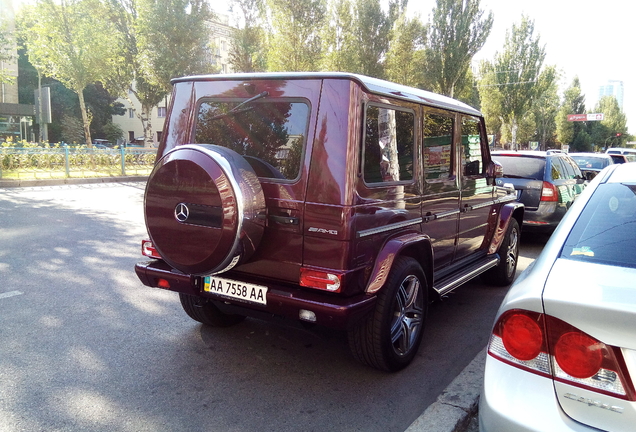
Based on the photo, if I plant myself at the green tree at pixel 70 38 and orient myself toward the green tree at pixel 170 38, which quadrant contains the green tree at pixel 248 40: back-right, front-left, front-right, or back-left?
front-left

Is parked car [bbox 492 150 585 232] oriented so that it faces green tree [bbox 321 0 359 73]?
no

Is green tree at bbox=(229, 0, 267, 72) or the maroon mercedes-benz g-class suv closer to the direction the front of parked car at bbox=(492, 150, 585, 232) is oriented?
the green tree

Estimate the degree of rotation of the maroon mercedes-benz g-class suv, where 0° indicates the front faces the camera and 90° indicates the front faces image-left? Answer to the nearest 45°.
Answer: approximately 225°

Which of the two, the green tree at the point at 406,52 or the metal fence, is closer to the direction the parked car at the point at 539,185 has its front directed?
the green tree

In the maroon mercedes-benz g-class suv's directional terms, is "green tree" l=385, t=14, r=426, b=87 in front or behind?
in front

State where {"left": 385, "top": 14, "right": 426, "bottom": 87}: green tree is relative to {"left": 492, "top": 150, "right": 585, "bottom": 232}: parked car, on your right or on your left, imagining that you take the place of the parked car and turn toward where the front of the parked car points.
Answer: on your left

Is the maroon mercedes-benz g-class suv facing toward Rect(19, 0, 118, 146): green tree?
no

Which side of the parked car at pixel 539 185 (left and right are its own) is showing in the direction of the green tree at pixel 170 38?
left

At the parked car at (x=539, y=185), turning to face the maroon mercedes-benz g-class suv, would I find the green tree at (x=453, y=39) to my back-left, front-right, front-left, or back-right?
back-right

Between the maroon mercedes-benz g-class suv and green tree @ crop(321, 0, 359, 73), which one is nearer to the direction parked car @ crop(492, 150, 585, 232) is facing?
the green tree

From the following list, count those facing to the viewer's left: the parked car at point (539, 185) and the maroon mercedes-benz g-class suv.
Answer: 0

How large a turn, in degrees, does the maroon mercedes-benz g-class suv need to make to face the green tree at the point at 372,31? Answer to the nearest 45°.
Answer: approximately 45° to its left

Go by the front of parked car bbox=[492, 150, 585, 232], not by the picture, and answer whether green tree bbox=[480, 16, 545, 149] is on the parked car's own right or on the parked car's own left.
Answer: on the parked car's own left

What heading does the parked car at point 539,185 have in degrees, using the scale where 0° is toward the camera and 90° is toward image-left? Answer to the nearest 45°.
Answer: approximately 225°

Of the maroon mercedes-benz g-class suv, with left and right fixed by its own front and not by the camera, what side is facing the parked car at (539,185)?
front

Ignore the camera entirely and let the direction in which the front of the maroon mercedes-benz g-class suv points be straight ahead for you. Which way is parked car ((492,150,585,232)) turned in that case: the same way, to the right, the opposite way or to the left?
the same way
